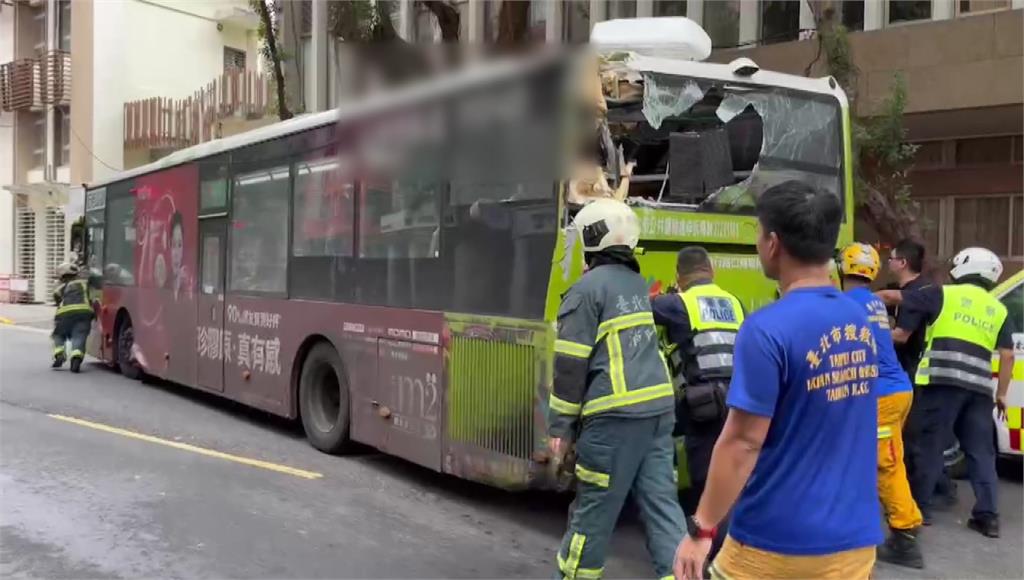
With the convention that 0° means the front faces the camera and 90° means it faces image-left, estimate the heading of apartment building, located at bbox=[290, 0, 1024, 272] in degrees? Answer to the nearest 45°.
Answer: approximately 45°

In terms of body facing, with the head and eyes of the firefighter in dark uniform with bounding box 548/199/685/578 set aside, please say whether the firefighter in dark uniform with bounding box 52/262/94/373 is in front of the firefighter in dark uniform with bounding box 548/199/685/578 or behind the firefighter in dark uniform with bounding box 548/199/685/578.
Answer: in front

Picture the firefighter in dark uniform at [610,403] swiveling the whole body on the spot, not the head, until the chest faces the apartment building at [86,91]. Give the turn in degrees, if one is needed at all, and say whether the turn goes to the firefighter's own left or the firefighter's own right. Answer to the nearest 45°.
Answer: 0° — they already face it

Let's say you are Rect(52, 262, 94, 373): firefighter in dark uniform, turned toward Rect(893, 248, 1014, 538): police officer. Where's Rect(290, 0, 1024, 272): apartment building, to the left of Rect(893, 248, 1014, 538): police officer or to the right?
left

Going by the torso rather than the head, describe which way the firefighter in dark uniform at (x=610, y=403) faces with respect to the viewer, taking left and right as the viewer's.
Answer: facing away from the viewer and to the left of the viewer

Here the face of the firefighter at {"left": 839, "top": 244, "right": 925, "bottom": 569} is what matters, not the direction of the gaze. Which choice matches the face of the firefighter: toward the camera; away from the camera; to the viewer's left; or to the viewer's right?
away from the camera

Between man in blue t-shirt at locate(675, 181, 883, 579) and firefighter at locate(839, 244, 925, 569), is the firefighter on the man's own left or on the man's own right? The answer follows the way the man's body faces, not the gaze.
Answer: on the man's own right

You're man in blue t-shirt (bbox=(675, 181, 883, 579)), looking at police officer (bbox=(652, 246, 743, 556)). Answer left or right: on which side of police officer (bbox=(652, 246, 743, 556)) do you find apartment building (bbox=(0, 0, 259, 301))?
left

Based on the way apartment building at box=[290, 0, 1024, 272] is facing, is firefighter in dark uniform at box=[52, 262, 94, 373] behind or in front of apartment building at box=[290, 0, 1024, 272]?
in front

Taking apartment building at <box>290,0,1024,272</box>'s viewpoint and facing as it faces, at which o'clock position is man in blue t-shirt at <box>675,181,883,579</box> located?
The man in blue t-shirt is roughly at 11 o'clock from the apartment building.

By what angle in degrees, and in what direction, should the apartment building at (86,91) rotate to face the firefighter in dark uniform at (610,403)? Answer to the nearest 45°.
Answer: approximately 45° to its left
